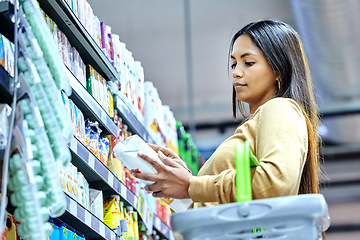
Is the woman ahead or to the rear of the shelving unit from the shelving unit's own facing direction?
ahead

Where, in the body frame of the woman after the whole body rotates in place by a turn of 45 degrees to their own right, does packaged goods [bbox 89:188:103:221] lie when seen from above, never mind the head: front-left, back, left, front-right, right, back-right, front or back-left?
front

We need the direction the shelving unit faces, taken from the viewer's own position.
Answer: facing the viewer and to the right of the viewer

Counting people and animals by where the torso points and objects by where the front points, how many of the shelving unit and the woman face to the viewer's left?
1

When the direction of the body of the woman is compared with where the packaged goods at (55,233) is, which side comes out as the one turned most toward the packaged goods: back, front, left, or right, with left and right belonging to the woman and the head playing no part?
front

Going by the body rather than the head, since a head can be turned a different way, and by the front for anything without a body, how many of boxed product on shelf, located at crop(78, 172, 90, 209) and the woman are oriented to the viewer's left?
1

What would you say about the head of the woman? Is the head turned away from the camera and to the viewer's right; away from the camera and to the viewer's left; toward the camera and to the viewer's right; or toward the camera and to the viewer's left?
toward the camera and to the viewer's left

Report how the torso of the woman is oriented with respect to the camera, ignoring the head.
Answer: to the viewer's left

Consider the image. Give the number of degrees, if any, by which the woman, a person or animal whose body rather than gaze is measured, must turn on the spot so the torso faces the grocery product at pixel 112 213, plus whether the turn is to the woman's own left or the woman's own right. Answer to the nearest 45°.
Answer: approximately 45° to the woman's own right

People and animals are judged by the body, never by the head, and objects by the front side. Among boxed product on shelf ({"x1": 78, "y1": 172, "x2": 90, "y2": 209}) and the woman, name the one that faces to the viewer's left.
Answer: the woman
